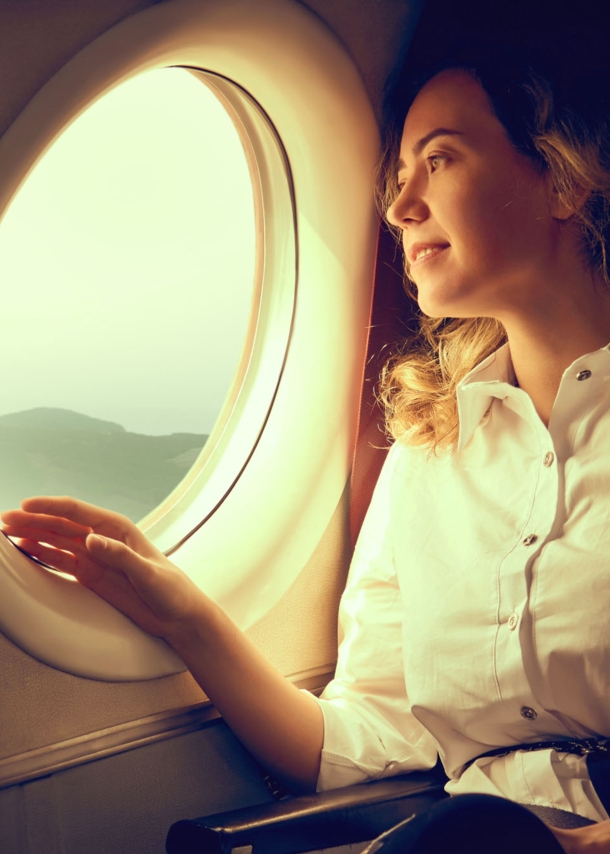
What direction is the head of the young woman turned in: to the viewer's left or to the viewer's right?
to the viewer's left

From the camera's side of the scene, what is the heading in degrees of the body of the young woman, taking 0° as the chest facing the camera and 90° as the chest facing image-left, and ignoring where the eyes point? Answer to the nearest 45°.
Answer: approximately 45°
